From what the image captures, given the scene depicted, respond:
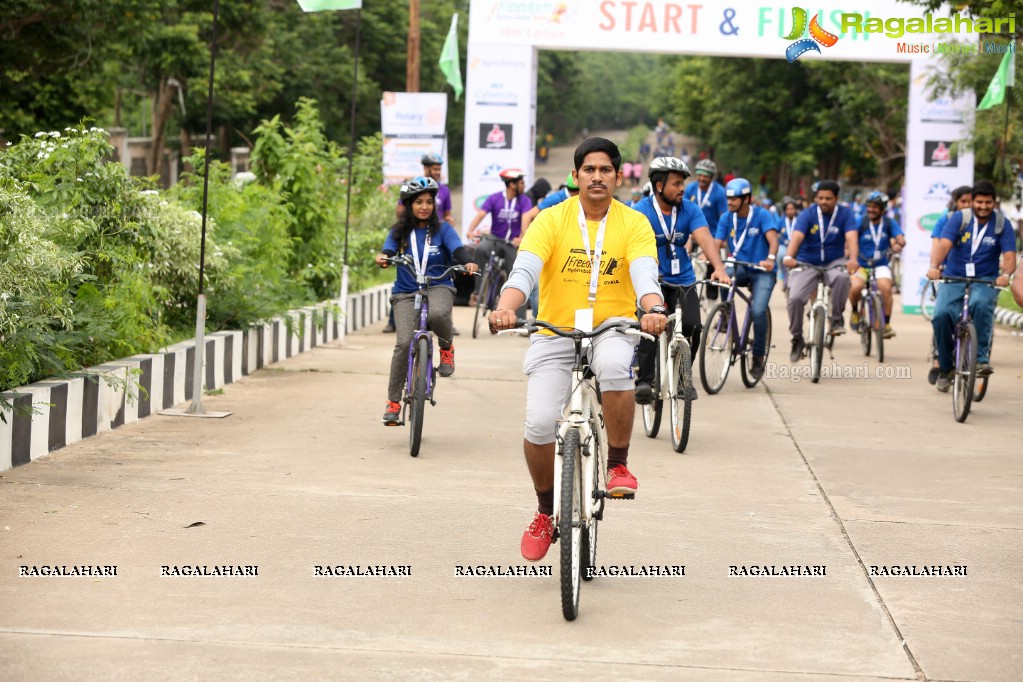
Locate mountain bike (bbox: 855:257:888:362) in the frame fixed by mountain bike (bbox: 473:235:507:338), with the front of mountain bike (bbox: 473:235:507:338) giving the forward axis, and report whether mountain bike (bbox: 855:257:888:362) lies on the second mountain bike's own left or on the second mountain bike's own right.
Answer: on the second mountain bike's own left

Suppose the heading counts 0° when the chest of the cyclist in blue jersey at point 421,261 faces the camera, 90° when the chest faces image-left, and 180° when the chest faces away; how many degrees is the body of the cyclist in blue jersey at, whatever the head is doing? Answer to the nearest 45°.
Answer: approximately 0°

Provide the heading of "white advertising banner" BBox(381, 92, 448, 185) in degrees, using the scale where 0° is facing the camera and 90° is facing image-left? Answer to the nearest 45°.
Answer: approximately 0°

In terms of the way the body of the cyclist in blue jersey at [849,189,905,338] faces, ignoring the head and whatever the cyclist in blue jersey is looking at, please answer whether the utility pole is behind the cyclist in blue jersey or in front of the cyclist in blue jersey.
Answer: behind

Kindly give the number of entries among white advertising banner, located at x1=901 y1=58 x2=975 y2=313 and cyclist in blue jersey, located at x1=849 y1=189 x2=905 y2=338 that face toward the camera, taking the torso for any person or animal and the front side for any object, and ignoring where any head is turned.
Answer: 2

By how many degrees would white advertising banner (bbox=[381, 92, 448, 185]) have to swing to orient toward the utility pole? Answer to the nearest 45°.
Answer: approximately 180°

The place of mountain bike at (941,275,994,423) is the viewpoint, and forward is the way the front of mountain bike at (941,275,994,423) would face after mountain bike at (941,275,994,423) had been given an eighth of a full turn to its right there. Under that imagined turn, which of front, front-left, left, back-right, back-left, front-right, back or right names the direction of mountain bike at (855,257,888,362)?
back-right

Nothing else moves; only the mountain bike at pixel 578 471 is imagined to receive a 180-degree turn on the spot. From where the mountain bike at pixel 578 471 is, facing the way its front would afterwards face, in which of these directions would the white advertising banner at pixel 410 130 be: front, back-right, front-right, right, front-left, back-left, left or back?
front
